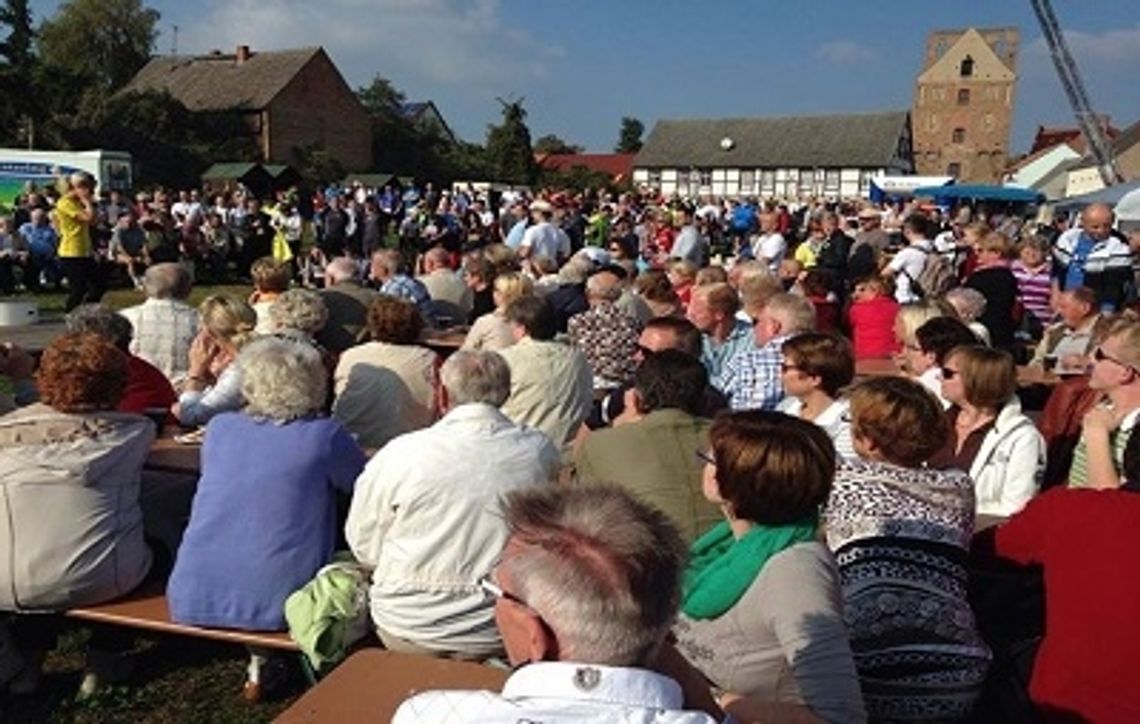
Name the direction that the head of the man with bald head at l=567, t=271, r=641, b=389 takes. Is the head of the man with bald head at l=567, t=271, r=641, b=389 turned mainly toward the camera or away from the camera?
away from the camera

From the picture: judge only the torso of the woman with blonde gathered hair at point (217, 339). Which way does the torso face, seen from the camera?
to the viewer's left

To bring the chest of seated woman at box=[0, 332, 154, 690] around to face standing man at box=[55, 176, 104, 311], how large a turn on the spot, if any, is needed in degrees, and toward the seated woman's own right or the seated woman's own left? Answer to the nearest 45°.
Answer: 0° — they already face them

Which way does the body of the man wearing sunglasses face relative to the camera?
to the viewer's left

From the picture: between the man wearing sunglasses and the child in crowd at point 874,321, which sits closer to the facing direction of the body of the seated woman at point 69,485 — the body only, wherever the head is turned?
the child in crowd

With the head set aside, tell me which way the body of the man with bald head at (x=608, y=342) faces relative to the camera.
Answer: away from the camera

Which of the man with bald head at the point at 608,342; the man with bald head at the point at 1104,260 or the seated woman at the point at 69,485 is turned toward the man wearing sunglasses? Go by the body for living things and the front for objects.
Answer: the man with bald head at the point at 1104,260

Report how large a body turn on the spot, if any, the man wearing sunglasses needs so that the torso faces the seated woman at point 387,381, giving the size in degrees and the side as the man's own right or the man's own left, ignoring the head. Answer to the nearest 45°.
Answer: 0° — they already face them

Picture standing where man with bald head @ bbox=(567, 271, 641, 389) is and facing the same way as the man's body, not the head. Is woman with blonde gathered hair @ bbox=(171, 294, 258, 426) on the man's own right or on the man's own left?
on the man's own left

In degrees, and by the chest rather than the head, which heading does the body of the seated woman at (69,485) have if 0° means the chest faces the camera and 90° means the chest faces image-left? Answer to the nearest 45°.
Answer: approximately 180°

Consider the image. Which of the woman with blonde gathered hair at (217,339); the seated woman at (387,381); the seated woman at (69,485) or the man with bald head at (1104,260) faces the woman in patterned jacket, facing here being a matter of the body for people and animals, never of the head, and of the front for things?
the man with bald head

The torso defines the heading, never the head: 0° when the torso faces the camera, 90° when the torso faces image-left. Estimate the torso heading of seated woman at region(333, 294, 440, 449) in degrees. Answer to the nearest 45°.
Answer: approximately 180°
